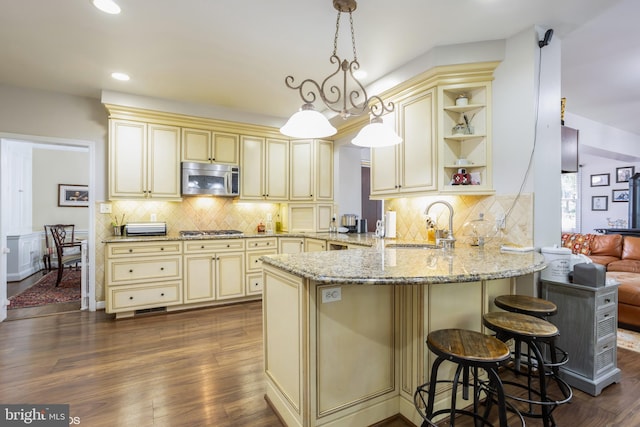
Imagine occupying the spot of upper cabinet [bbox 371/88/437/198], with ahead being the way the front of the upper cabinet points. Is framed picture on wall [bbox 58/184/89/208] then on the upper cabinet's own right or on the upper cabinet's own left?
on the upper cabinet's own right

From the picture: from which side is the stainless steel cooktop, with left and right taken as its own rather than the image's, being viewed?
front

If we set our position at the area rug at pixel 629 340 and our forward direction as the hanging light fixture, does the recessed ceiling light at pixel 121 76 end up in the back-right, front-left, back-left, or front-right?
front-right

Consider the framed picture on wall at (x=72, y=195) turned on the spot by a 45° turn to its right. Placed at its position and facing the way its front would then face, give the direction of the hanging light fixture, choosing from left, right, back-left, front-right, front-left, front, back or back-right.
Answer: front-left

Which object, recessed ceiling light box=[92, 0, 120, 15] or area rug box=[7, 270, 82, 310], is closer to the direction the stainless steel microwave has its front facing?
the recessed ceiling light

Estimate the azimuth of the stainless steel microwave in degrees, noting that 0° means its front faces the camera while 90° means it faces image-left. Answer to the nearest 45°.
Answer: approximately 0°

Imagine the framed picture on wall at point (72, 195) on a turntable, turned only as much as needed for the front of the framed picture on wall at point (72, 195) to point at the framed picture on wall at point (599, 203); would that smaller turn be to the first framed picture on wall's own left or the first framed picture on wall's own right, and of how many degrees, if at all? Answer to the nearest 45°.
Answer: approximately 45° to the first framed picture on wall's own left

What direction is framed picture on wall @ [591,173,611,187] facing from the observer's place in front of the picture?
facing the viewer

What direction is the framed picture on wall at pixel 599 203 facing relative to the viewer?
toward the camera

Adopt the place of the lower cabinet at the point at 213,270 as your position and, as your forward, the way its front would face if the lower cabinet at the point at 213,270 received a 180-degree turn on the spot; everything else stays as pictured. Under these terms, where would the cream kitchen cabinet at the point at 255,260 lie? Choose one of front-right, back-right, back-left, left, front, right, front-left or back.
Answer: right

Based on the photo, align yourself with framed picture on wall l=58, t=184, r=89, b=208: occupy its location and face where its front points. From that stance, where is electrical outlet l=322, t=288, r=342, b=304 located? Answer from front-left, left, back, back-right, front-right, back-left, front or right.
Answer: front

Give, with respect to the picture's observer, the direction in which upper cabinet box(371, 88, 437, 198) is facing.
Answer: facing the viewer and to the left of the viewer
